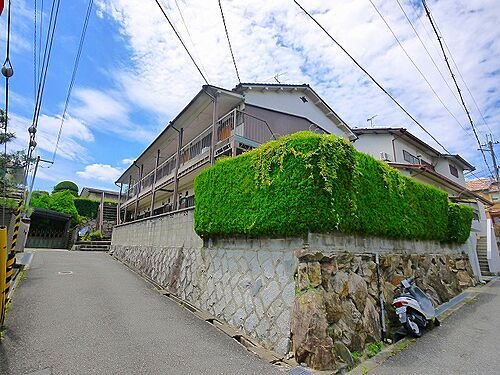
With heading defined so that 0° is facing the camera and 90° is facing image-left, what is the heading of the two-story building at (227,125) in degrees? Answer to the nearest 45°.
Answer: approximately 45°

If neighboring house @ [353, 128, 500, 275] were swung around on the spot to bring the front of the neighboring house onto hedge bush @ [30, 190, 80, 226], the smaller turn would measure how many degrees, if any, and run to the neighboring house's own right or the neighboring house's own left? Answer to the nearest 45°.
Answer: approximately 135° to the neighboring house's own right

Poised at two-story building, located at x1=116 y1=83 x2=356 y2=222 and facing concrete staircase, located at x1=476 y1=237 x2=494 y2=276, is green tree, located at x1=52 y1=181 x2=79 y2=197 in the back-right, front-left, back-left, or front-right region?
back-left

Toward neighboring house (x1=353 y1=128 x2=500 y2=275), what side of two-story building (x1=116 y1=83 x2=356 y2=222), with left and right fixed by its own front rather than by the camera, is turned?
back
